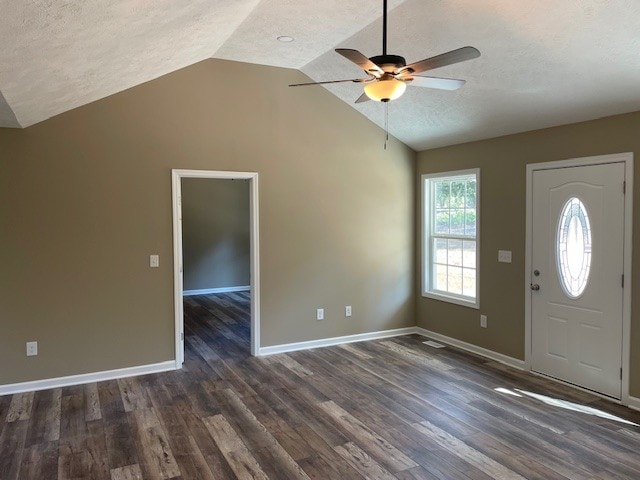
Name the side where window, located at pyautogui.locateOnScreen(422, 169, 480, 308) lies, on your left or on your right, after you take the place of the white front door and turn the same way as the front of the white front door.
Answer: on your right

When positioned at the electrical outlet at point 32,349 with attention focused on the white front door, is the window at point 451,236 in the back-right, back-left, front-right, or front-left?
front-left

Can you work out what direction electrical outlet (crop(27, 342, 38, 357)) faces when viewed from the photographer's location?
facing the viewer

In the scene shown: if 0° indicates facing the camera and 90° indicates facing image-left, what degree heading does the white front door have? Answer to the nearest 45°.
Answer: approximately 45°

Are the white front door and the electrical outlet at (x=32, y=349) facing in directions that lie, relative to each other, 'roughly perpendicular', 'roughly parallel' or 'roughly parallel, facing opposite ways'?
roughly perpendicular

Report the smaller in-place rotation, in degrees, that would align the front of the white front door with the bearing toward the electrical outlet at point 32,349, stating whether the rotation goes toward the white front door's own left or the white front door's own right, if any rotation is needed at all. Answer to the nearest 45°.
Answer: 0° — it already faces it

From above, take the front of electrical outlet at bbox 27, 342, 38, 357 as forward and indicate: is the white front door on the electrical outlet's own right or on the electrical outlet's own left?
on the electrical outlet's own left

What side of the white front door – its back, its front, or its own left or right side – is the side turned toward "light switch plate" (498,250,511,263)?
right

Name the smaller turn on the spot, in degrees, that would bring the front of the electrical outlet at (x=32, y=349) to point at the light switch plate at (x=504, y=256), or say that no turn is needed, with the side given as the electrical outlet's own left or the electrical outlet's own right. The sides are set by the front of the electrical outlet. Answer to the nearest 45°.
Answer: approximately 45° to the electrical outlet's own left
